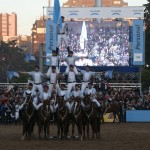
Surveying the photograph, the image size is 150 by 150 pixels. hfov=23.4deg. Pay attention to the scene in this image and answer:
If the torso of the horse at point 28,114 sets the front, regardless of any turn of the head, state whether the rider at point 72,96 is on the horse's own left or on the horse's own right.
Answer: on the horse's own left

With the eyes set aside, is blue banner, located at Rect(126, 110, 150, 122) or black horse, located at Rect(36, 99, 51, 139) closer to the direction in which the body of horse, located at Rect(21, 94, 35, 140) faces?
the black horse

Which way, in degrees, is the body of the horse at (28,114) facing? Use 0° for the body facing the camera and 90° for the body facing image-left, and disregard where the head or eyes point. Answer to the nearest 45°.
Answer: approximately 0°

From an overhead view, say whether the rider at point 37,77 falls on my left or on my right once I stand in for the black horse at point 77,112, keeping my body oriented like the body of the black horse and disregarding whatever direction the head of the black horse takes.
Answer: on my right

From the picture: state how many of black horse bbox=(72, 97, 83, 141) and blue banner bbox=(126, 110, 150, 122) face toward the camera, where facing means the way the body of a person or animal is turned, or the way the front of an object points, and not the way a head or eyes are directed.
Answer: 2

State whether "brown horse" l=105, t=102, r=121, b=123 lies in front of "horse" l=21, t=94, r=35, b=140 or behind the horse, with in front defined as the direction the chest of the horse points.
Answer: behind
